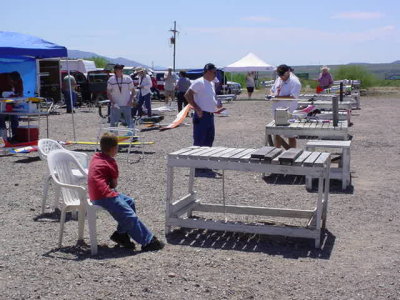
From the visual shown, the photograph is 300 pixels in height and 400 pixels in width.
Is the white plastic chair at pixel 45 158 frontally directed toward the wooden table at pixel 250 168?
yes

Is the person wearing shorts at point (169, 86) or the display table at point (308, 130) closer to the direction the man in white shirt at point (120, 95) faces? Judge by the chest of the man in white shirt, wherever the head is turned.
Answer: the display table

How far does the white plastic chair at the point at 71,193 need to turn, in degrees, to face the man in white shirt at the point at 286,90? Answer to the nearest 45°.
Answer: approximately 90° to its left

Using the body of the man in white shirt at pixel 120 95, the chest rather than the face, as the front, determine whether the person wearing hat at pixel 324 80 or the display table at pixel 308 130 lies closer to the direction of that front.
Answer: the display table

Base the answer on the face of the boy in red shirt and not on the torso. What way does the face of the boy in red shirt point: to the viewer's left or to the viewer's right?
to the viewer's right

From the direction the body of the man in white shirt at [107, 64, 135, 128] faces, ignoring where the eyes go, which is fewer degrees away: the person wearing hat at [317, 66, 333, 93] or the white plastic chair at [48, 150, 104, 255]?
the white plastic chair

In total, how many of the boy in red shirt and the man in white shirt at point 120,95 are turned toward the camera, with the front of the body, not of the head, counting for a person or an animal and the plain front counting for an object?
1

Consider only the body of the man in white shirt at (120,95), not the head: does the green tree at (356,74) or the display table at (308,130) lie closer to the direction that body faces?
the display table

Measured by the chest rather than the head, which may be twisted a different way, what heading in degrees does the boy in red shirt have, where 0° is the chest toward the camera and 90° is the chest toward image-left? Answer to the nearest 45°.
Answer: approximately 270°

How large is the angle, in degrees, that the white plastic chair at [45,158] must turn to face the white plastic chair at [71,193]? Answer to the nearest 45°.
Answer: approximately 45° to its right

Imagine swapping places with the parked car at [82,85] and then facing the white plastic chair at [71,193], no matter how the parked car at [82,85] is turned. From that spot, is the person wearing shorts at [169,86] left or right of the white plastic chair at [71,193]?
left
